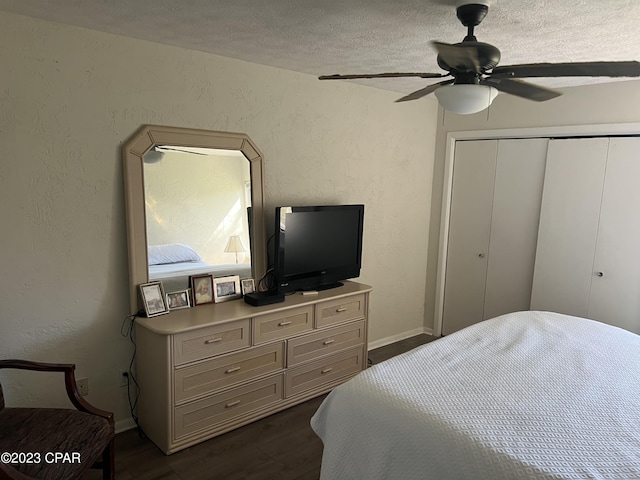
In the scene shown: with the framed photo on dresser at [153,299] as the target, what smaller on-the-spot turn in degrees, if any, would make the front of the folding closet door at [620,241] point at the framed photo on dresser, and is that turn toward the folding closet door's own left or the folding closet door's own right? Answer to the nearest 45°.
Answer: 0° — it already faces it

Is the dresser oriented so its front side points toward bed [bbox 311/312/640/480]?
yes

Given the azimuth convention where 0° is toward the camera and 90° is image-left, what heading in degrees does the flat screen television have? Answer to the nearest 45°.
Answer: approximately 315°

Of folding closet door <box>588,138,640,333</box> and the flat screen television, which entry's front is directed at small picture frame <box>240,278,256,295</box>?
the folding closet door

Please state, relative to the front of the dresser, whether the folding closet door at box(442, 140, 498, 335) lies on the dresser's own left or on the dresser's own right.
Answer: on the dresser's own left

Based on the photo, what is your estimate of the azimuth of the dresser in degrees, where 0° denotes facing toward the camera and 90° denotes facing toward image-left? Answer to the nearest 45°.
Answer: approximately 315°
